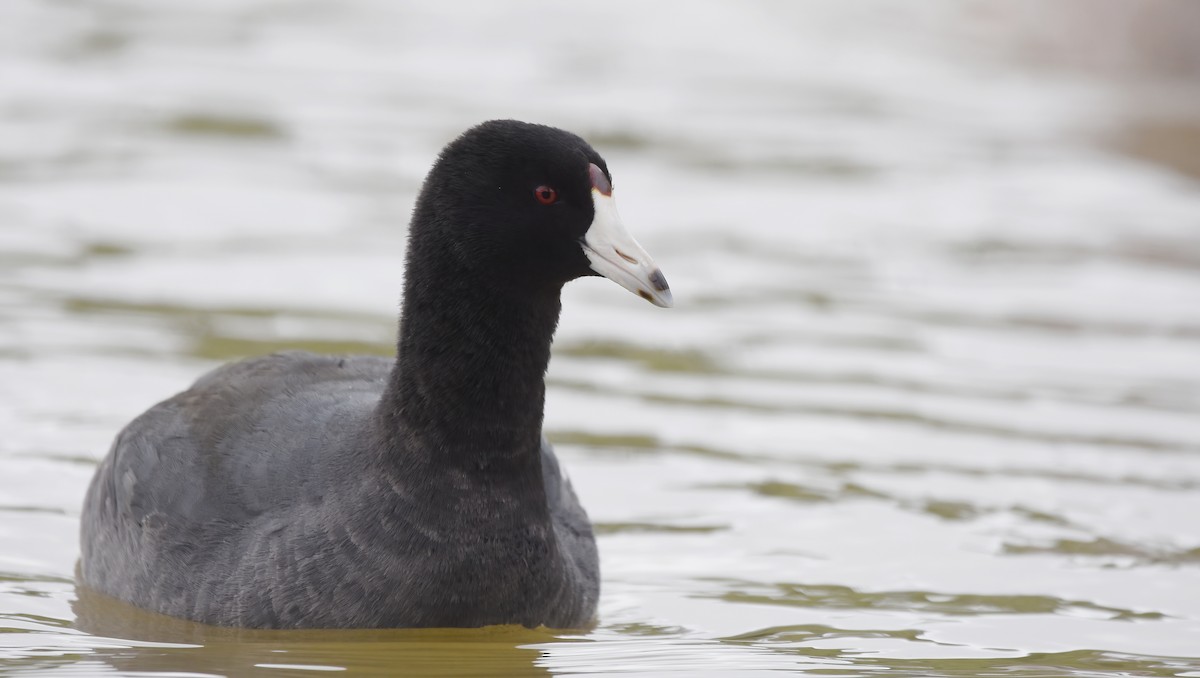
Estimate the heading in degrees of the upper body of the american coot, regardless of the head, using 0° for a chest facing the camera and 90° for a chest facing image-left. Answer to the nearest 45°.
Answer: approximately 315°
